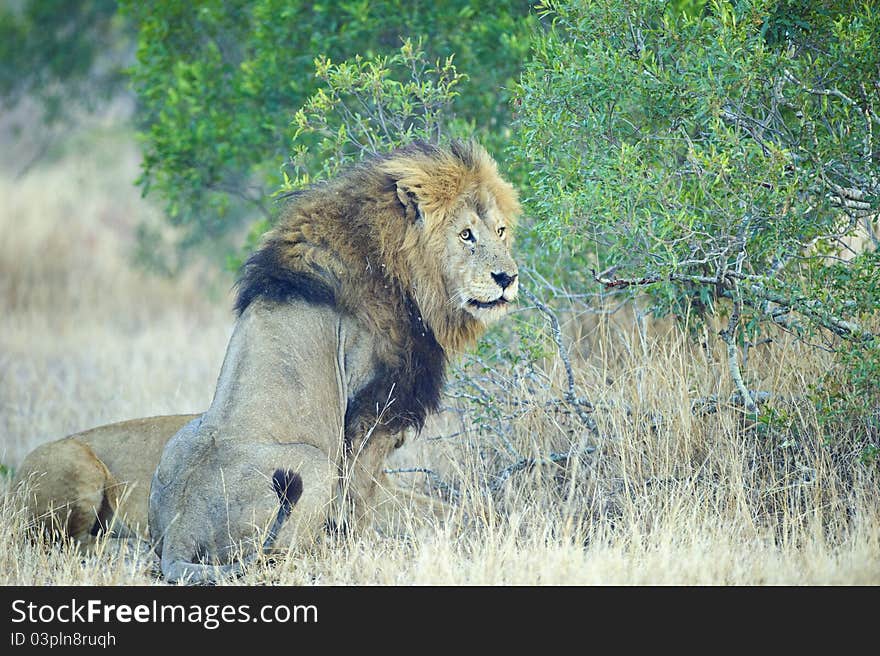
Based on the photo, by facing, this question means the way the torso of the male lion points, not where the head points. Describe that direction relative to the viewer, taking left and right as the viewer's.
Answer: facing away from the viewer and to the right of the viewer
